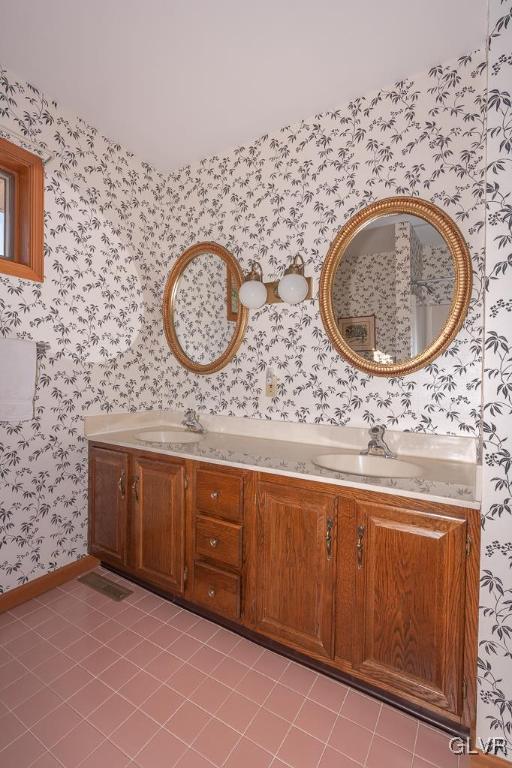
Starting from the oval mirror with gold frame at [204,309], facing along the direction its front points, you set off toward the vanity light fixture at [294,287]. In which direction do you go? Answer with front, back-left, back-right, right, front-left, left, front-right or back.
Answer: left

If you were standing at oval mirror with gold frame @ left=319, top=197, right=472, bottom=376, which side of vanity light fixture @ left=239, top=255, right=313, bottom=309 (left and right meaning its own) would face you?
left

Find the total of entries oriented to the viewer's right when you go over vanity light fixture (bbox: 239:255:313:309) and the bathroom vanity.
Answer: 0

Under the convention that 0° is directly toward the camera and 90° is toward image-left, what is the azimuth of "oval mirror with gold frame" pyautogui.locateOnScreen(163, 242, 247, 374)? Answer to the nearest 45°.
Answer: approximately 45°

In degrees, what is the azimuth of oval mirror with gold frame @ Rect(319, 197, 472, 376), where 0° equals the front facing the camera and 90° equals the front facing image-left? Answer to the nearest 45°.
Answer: approximately 45°

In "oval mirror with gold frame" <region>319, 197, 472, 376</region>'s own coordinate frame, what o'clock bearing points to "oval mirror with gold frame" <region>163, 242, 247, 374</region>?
"oval mirror with gold frame" <region>163, 242, 247, 374</region> is roughly at 2 o'clock from "oval mirror with gold frame" <region>319, 197, 472, 376</region>.

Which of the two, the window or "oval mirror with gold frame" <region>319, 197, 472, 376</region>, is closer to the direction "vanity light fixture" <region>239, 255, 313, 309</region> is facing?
the window

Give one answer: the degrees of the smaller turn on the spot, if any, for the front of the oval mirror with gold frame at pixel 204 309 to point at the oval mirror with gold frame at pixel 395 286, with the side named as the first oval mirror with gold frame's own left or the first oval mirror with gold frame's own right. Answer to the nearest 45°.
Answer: approximately 90° to the first oval mirror with gold frame's own left

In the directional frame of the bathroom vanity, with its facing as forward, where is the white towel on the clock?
The white towel is roughly at 2 o'clock from the bathroom vanity.

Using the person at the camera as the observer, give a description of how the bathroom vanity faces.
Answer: facing the viewer and to the left of the viewer

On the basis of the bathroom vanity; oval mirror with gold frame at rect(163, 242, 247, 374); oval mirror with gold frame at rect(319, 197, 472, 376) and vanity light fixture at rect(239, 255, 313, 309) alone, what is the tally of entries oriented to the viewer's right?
0

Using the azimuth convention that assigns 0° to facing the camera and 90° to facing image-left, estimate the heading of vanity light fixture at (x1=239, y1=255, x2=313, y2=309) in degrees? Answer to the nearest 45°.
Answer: approximately 45°

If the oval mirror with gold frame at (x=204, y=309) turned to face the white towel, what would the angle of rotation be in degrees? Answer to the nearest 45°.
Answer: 0° — it already faces it

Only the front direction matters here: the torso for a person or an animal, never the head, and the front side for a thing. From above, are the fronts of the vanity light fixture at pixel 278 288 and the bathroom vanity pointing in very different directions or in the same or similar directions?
same or similar directions
